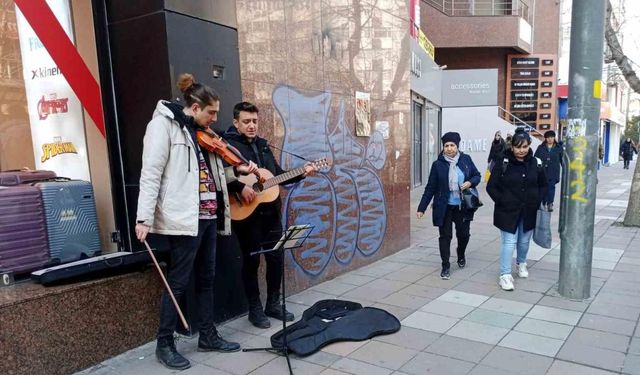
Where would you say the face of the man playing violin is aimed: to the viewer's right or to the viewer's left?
to the viewer's right

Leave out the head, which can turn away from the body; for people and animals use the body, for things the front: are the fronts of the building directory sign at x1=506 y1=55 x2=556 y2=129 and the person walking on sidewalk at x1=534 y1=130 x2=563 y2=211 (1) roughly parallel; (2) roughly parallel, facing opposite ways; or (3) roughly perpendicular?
roughly parallel

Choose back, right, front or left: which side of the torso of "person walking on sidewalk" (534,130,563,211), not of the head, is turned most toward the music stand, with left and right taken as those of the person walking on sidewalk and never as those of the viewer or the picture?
front

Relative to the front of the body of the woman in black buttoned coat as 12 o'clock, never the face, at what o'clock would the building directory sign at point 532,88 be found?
The building directory sign is roughly at 6 o'clock from the woman in black buttoned coat.

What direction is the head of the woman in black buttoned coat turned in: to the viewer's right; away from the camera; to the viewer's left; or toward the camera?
toward the camera

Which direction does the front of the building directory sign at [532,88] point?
toward the camera

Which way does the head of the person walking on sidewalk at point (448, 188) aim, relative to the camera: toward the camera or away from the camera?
toward the camera

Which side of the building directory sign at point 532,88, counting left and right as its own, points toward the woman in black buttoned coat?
front

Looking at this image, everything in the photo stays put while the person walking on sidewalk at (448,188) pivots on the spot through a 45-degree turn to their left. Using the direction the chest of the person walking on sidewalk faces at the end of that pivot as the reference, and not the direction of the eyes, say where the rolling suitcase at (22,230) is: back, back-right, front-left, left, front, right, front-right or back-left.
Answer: right

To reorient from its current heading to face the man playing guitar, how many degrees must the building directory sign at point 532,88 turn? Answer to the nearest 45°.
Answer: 0° — it already faces them

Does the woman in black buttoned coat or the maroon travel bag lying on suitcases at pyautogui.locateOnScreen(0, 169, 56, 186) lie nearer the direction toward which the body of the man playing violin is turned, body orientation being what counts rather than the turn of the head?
the woman in black buttoned coat

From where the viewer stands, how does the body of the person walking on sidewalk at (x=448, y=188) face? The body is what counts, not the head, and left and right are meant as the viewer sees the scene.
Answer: facing the viewer

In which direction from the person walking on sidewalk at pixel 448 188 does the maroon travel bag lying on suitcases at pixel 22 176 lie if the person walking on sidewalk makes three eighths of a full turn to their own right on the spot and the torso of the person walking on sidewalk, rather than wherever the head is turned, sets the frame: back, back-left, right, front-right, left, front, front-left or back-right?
left

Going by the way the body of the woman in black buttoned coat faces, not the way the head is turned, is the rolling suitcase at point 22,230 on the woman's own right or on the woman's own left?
on the woman's own right

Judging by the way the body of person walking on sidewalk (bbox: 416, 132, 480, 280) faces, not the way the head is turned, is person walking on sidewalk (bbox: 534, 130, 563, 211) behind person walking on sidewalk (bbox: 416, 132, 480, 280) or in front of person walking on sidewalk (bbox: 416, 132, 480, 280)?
behind

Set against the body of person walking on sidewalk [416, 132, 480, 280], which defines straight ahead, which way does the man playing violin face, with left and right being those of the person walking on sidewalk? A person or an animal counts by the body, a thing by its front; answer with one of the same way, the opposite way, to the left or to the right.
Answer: to the left

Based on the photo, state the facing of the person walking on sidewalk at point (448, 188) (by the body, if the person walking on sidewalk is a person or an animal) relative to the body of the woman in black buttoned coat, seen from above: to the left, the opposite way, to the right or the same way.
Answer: the same way
